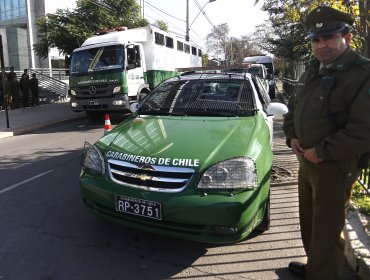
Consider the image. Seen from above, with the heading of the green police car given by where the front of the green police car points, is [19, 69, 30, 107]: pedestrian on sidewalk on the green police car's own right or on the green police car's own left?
on the green police car's own right

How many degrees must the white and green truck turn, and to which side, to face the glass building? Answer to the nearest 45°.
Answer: approximately 135° to its right

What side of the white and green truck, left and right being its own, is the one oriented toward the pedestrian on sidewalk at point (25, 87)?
right

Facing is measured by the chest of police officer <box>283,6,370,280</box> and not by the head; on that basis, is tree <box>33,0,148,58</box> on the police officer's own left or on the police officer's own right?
on the police officer's own right

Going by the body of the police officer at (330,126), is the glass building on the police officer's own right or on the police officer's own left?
on the police officer's own right

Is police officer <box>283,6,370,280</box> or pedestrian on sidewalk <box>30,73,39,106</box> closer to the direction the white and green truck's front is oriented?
the police officer

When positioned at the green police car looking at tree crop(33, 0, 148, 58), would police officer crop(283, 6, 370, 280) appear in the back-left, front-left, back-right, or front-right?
back-right
